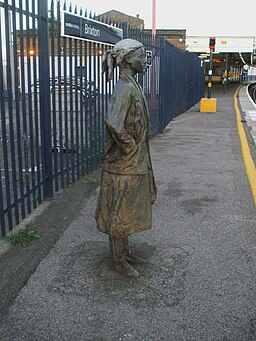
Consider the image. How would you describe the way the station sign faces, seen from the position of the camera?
facing the viewer and to the right of the viewer

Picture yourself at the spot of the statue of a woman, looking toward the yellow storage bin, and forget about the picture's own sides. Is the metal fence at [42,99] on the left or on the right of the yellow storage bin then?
left

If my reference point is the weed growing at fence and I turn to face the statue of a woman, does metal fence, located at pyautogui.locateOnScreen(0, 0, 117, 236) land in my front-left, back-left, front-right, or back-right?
back-left

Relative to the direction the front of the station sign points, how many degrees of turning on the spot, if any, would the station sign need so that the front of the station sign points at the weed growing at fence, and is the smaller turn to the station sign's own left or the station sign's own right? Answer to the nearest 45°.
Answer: approximately 45° to the station sign's own right
